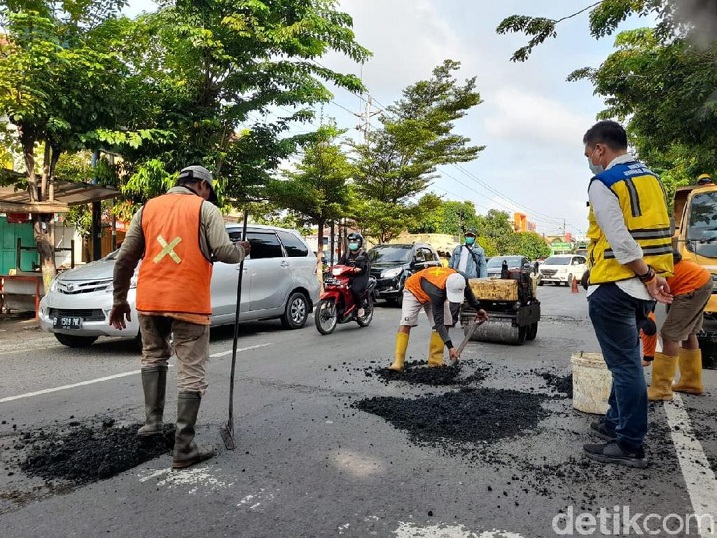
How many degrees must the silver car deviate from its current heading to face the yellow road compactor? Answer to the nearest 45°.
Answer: approximately 135° to its left

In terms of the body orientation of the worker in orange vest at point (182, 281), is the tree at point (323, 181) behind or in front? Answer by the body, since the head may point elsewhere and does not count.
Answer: in front

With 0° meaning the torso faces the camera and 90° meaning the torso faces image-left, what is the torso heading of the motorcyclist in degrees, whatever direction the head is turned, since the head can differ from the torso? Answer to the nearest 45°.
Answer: approximately 45°

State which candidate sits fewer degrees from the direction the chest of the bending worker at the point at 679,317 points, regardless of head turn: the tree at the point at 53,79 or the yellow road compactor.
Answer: the tree

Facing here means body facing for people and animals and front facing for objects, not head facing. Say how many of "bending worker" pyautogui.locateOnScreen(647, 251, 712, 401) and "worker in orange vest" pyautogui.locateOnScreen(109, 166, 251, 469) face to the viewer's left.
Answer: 1

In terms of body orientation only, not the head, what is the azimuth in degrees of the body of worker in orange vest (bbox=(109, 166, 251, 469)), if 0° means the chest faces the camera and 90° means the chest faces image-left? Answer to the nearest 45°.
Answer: approximately 225°

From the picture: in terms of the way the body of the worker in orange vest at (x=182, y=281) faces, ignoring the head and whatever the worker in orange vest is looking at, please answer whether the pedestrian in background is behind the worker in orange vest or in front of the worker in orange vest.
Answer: in front
